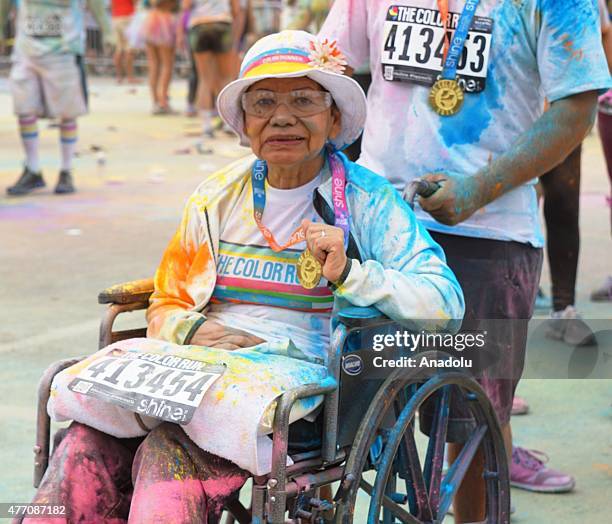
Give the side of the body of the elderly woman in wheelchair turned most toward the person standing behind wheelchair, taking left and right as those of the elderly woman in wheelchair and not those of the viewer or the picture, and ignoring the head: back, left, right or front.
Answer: back

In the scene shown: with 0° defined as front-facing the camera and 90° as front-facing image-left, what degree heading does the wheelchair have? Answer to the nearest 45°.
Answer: approximately 45°
